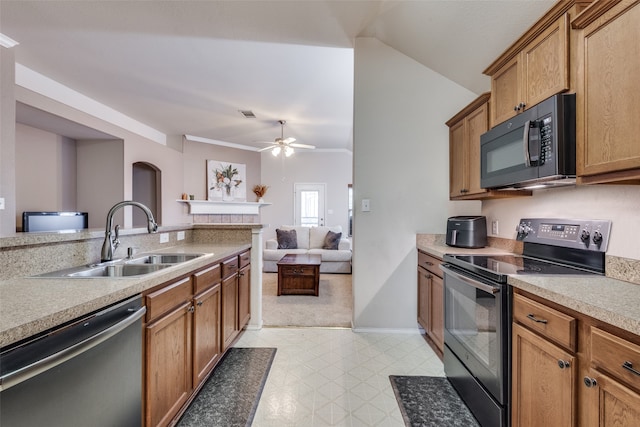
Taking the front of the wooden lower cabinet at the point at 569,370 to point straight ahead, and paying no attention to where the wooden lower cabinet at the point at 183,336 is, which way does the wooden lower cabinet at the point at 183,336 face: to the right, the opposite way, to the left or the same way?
the opposite way

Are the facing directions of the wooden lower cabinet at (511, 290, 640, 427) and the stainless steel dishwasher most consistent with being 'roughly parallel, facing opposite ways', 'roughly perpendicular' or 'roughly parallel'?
roughly parallel, facing opposite ways

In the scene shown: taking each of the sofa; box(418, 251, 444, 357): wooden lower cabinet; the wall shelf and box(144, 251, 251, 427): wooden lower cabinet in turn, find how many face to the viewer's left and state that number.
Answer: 1

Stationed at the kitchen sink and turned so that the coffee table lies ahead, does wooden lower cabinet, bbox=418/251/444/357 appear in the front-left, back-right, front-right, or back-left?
front-right

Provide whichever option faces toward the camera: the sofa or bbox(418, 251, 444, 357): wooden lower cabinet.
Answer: the sofa

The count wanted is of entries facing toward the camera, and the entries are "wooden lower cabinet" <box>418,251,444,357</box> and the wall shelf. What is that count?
1

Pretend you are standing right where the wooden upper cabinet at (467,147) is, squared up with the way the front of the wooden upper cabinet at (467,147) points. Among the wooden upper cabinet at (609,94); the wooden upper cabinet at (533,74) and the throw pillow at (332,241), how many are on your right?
1

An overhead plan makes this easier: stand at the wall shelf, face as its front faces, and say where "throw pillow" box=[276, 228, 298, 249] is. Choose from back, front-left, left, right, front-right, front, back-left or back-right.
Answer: front-left

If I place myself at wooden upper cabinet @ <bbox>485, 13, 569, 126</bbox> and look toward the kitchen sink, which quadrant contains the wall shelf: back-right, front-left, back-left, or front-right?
front-right

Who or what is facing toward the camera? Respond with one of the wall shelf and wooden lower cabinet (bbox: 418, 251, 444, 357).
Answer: the wall shelf

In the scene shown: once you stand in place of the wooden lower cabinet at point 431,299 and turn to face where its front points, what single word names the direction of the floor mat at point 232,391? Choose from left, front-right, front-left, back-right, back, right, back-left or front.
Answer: front-left

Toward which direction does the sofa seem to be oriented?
toward the camera

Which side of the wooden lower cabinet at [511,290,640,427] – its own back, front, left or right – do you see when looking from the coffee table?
right

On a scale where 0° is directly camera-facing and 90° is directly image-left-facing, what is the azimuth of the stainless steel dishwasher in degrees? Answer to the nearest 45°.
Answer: approximately 315°

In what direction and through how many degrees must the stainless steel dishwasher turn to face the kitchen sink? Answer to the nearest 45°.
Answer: approximately 135° to its left

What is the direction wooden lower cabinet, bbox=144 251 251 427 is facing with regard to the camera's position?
facing the viewer and to the right of the viewer

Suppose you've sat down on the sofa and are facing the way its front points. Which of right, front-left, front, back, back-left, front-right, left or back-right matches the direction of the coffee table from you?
front

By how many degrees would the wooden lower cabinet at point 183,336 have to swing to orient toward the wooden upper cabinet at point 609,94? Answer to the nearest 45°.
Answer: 0° — it already faces it

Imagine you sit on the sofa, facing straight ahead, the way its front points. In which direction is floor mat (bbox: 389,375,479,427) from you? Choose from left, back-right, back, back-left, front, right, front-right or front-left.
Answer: front

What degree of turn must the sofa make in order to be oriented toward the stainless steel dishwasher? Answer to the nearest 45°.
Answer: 0° — it already faces it

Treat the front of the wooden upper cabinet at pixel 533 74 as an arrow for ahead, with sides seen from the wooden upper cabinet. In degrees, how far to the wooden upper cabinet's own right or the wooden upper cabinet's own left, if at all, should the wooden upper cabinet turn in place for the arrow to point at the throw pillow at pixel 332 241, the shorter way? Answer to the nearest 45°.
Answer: approximately 90° to the wooden upper cabinet's own right
